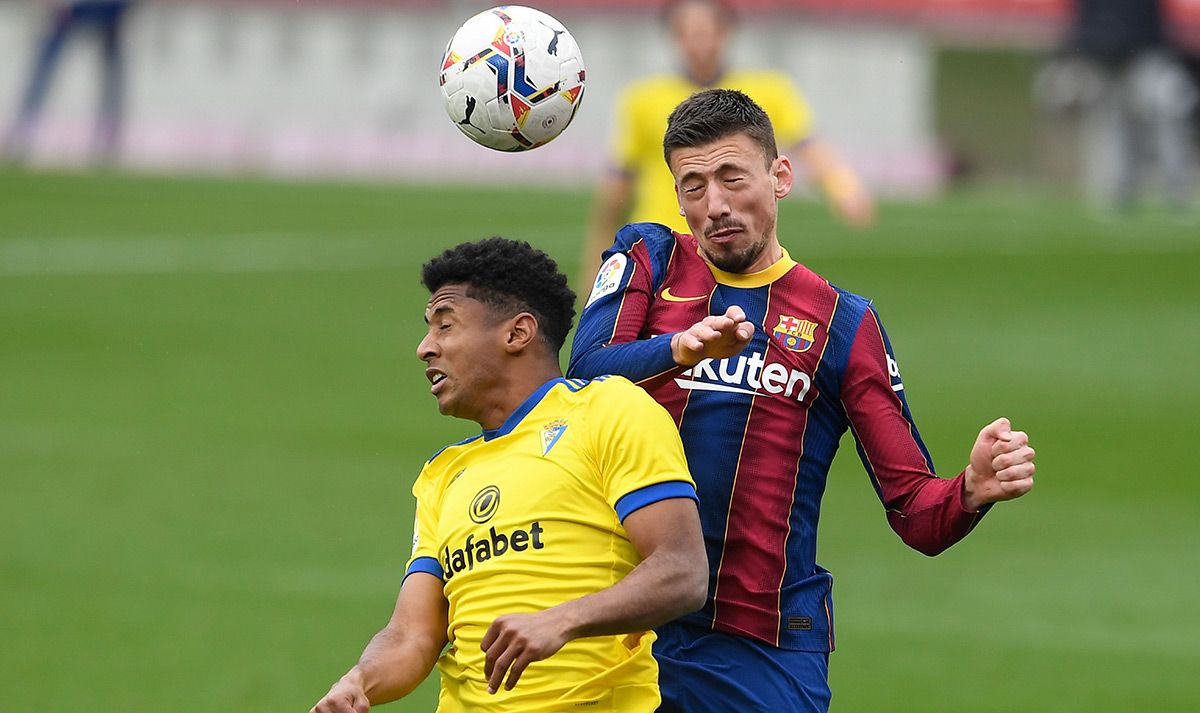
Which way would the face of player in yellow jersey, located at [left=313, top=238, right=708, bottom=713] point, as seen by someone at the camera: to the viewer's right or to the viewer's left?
to the viewer's left

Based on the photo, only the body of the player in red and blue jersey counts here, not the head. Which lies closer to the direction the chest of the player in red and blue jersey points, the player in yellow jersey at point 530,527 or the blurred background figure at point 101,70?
the player in yellow jersey

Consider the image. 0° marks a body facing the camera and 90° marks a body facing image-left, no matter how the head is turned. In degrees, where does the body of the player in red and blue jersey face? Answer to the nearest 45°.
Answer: approximately 0°

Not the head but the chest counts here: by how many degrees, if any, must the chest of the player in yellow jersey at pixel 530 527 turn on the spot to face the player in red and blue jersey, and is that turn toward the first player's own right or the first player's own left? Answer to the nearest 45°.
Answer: approximately 135° to the first player's own left

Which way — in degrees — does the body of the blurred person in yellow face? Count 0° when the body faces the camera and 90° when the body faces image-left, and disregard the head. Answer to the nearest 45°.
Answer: approximately 0°

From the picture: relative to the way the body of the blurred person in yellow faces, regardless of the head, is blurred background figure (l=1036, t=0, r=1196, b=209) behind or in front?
behind

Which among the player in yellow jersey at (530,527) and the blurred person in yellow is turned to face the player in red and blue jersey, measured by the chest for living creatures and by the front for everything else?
the blurred person in yellow
